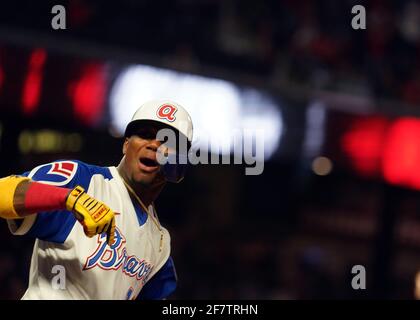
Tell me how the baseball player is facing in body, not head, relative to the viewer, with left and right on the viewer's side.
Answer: facing the viewer and to the right of the viewer

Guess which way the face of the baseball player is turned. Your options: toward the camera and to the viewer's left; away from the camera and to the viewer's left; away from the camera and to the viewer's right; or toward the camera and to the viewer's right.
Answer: toward the camera and to the viewer's right
